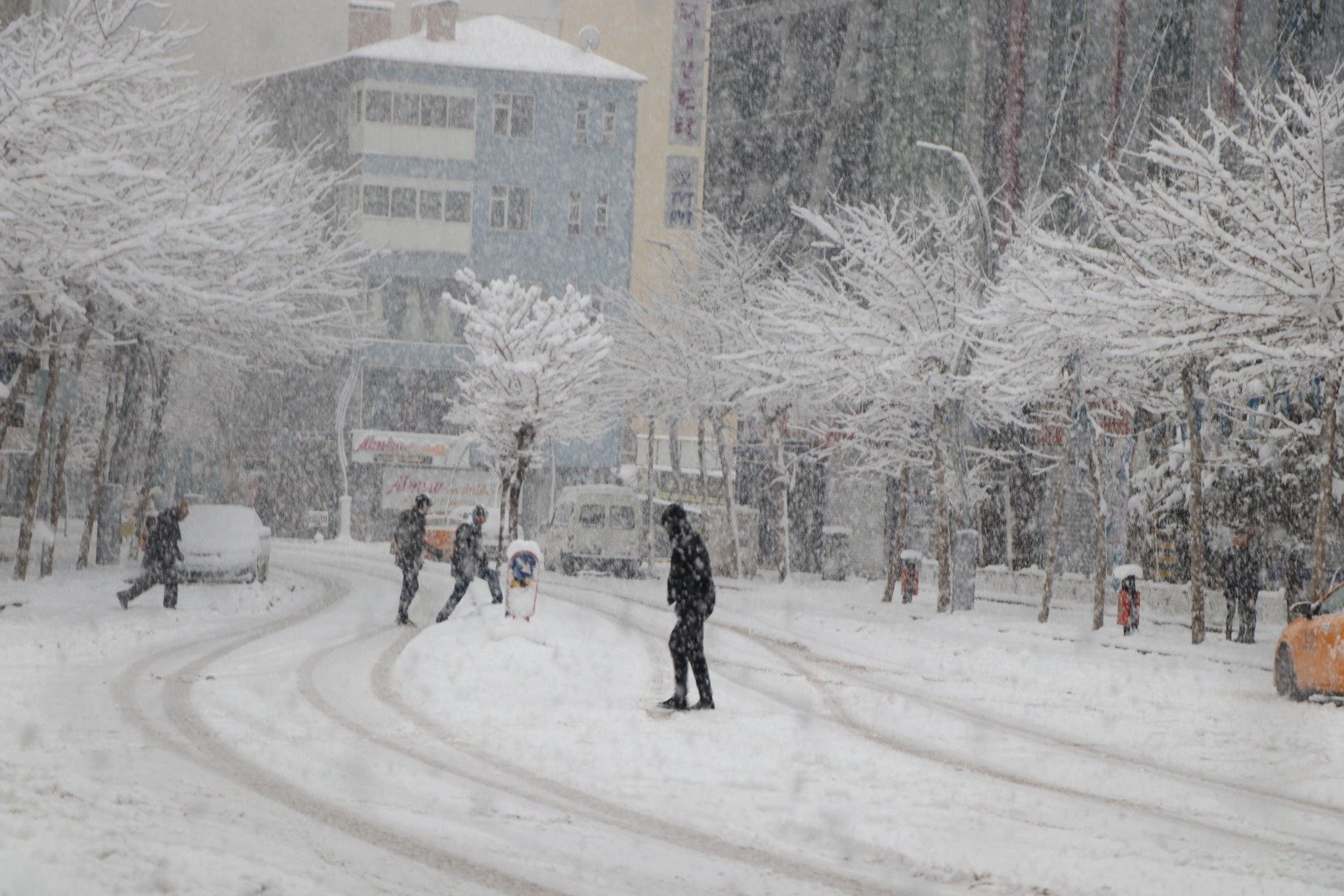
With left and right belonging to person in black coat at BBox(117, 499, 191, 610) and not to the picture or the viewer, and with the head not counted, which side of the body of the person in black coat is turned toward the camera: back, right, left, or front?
right

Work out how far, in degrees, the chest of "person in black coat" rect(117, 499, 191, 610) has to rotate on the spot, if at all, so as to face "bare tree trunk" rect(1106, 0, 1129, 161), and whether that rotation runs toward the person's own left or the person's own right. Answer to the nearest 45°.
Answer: approximately 45° to the person's own left

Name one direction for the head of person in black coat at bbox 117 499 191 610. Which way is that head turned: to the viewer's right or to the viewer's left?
to the viewer's right

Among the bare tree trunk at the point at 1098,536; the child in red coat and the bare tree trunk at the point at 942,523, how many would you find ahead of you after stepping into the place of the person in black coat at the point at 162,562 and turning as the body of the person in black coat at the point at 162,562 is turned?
3

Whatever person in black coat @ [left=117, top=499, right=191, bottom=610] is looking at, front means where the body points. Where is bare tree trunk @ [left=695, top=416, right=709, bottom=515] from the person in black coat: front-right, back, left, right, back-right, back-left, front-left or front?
front-left

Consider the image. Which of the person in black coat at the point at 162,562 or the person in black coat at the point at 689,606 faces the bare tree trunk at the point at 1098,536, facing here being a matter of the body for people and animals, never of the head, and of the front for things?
the person in black coat at the point at 162,562

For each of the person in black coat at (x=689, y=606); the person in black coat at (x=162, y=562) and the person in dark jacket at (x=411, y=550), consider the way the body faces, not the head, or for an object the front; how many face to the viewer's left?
1
